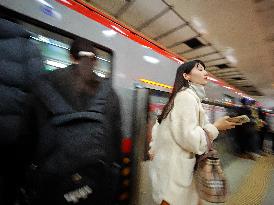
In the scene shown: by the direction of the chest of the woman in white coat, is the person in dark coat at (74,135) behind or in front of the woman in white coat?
behind

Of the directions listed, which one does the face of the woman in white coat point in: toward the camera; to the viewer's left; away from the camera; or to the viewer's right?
to the viewer's right

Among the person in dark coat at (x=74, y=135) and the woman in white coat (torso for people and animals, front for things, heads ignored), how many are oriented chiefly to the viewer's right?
1

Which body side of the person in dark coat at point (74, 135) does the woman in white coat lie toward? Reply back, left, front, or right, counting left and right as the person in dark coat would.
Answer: left
